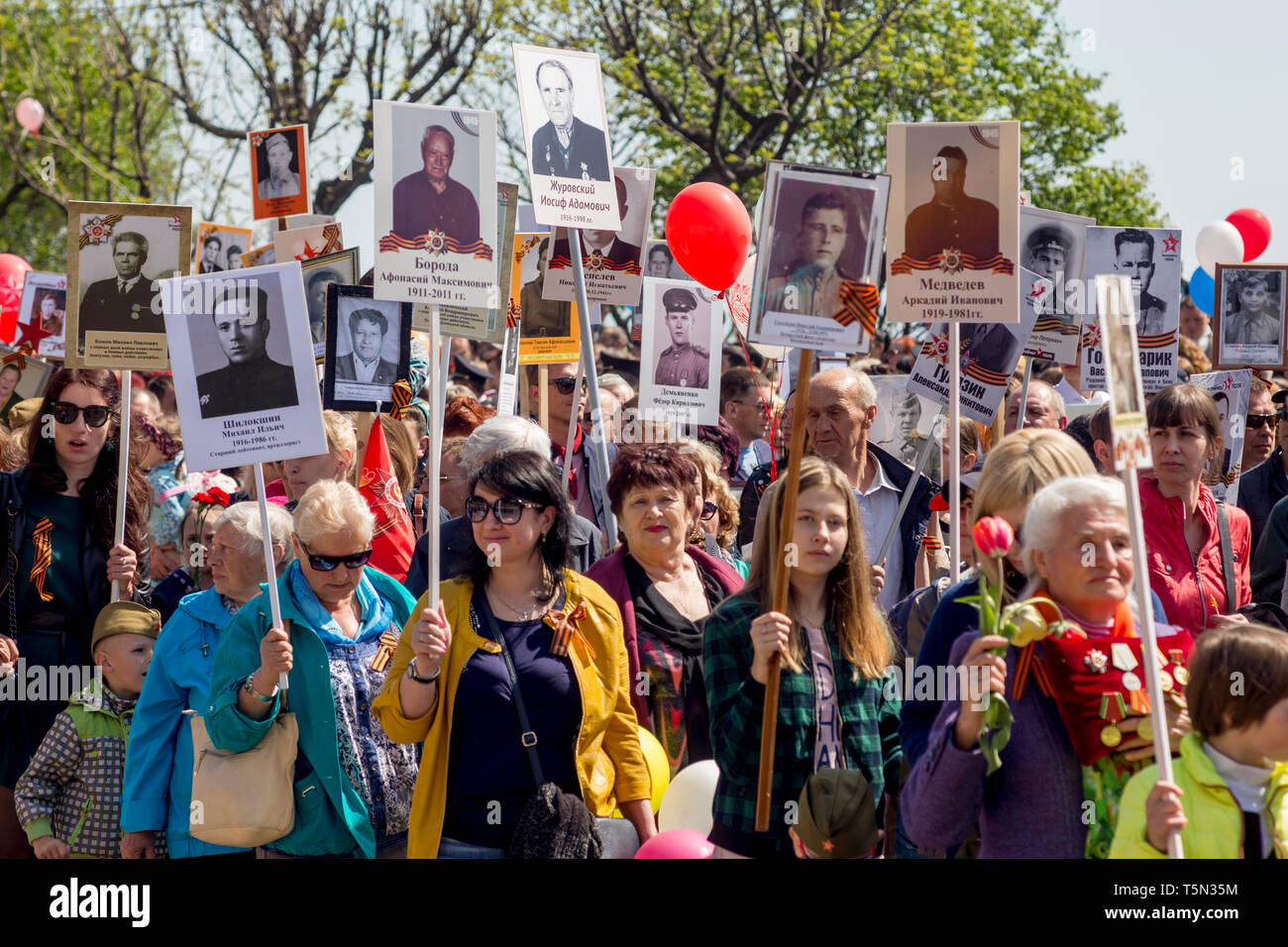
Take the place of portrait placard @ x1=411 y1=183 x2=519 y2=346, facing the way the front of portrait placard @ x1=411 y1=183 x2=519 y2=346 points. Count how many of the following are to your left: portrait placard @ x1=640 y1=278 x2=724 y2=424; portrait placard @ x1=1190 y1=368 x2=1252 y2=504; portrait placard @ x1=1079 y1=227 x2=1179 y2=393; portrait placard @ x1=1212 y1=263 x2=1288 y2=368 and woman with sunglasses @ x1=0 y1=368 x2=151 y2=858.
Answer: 4

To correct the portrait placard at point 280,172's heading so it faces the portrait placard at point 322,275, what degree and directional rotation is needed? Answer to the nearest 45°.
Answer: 0° — it already faces it

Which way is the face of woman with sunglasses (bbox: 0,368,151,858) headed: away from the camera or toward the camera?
toward the camera

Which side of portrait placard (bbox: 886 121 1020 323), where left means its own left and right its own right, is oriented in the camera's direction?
front

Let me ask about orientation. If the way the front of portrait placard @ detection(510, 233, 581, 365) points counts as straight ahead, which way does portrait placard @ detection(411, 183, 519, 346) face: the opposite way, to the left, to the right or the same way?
the same way

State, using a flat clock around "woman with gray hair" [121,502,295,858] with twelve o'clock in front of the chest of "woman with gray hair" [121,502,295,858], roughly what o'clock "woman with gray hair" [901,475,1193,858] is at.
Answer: "woman with gray hair" [901,475,1193,858] is roughly at 9 o'clock from "woman with gray hair" [121,502,295,858].

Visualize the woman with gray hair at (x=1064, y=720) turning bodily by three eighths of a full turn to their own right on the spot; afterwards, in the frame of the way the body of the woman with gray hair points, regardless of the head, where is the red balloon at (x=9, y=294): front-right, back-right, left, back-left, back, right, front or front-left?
front-right

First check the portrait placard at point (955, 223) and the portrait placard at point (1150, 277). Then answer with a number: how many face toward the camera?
2

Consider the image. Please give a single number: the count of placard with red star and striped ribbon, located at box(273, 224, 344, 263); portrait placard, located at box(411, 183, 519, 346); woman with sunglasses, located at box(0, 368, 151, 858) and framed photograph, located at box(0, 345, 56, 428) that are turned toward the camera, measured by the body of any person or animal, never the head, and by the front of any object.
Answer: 4

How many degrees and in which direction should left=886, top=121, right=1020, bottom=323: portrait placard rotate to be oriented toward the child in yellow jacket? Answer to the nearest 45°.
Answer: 0° — it already faces them

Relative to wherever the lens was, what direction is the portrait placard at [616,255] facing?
facing the viewer

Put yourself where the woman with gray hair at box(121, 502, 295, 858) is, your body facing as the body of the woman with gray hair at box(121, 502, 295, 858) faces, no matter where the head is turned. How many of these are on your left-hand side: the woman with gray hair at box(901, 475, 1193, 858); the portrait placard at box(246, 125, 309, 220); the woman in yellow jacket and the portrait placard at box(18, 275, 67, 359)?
2

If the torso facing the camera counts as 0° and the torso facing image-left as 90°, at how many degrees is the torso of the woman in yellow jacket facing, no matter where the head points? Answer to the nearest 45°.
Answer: approximately 0°

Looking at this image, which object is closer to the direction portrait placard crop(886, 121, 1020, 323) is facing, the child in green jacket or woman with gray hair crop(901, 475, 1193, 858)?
the woman with gray hair

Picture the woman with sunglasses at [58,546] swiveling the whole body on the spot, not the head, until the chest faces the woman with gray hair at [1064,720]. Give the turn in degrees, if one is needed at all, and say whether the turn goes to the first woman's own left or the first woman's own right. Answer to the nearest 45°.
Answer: approximately 45° to the first woman's own left
